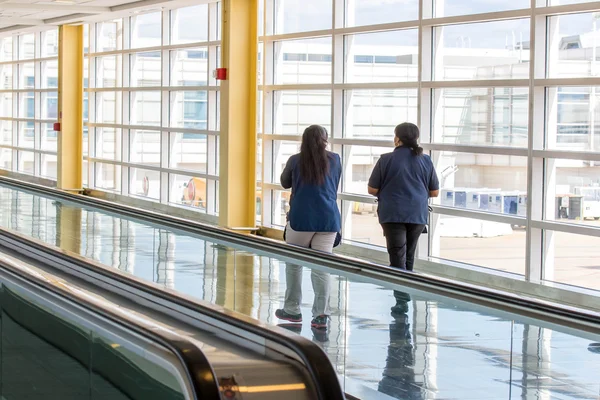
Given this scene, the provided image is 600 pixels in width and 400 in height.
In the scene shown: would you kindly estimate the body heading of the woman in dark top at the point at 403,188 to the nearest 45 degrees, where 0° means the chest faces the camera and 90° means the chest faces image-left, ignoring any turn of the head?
approximately 180°

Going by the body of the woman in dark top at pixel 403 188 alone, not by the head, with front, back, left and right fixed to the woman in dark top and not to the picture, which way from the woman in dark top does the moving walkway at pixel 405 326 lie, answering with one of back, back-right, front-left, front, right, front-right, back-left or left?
back

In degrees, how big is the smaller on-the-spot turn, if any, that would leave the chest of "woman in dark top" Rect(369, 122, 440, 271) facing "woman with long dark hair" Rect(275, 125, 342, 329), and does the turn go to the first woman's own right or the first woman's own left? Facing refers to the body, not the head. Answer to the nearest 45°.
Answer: approximately 135° to the first woman's own left

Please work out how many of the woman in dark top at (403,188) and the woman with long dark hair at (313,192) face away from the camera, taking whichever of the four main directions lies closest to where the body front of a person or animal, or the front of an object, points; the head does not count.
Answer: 2

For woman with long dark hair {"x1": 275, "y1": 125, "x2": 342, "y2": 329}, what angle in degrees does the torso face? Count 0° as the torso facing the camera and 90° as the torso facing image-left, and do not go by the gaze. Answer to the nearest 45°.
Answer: approximately 180°

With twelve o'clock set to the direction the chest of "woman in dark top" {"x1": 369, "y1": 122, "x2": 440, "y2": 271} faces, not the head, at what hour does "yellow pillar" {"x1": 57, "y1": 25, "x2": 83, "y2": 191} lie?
The yellow pillar is roughly at 11 o'clock from the woman in dark top.

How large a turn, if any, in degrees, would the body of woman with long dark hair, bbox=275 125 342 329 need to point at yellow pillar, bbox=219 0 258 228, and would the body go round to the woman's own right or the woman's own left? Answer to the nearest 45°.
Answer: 0° — they already face it
